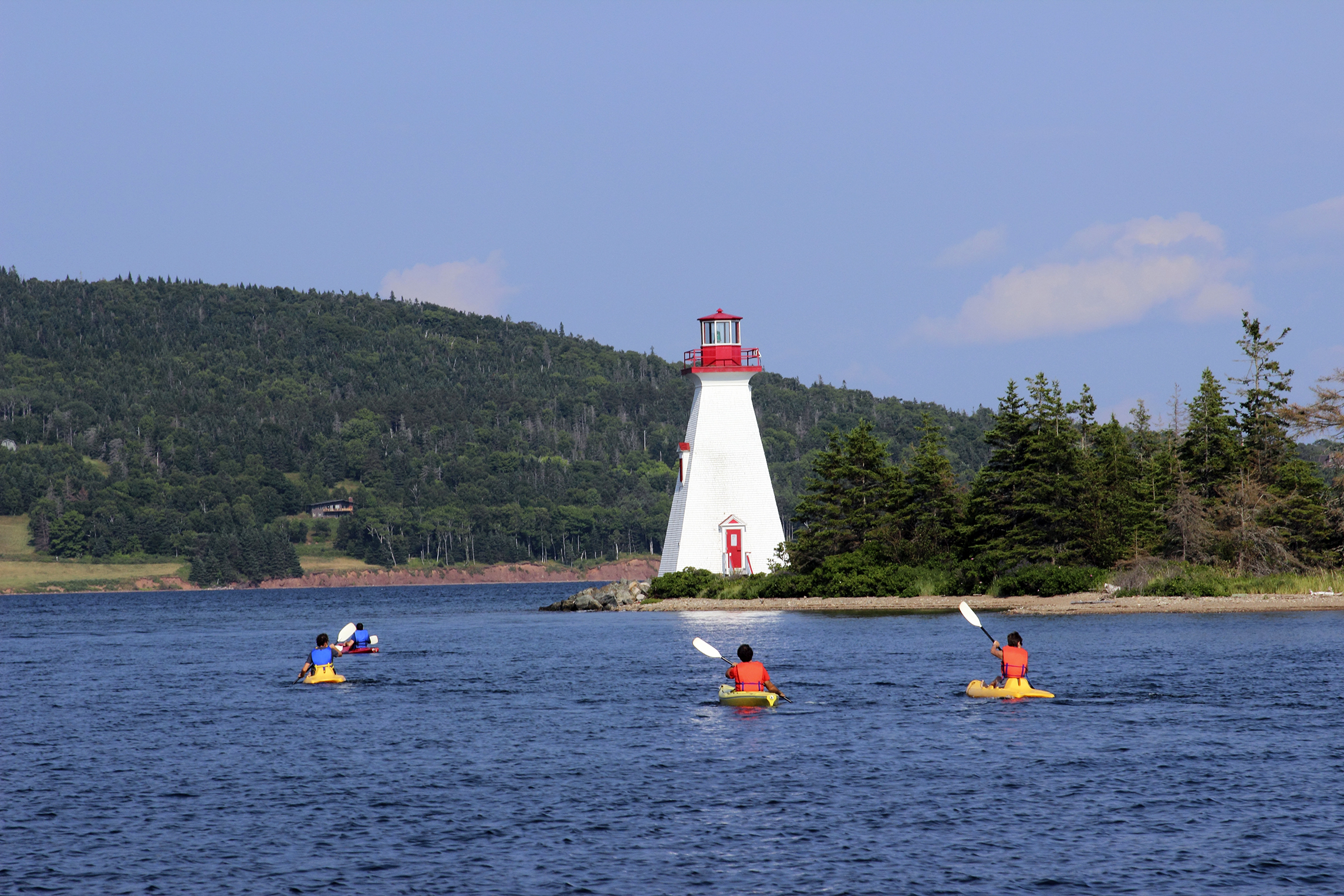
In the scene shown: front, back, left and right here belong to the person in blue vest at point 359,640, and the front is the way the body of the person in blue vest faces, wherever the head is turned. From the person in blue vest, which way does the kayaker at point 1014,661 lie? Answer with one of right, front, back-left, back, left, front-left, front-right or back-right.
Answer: back-right

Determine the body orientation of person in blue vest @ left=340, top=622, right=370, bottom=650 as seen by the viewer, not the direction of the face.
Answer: away from the camera

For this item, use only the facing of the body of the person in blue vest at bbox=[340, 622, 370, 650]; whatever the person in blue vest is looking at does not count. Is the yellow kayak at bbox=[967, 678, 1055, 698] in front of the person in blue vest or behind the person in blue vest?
behind

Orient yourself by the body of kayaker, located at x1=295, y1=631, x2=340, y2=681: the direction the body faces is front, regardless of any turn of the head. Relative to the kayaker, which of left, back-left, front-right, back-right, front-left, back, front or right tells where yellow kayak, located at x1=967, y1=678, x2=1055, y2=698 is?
back-right

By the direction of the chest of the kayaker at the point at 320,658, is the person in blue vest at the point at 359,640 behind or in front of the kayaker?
in front

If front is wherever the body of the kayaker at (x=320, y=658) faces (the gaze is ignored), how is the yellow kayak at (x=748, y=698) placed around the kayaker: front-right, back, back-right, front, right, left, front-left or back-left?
back-right

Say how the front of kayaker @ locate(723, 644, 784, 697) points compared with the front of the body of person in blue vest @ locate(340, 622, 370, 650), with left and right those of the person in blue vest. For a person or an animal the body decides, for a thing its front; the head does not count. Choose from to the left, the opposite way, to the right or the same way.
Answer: the same way

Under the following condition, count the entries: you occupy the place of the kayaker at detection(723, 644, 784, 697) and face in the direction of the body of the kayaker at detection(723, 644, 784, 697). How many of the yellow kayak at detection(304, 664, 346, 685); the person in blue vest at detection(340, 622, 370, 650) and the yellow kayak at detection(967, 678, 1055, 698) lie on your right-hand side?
1

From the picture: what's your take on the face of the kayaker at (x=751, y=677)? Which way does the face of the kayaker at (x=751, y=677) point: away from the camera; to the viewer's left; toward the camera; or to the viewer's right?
away from the camera

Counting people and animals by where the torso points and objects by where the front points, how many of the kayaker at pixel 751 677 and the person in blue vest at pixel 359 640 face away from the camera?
2

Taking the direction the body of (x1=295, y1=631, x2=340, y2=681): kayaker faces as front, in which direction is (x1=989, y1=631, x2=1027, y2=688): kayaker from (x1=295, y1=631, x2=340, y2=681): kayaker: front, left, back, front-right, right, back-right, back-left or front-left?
back-right

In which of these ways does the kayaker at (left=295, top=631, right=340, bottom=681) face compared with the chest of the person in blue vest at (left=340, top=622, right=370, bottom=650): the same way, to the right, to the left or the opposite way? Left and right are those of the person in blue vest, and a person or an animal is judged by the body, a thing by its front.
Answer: the same way

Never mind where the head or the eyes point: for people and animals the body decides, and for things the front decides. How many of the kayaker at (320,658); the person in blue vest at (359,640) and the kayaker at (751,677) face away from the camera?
3

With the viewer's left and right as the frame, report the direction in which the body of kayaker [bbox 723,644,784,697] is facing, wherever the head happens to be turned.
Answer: facing away from the viewer

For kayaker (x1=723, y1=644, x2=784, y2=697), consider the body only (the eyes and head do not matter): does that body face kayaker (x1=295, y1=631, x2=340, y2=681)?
no

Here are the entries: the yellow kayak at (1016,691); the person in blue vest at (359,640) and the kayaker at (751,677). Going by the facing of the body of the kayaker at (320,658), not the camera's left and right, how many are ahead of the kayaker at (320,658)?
1

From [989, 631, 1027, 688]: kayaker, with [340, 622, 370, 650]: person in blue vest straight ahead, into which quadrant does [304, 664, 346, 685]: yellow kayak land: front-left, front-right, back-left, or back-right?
front-left

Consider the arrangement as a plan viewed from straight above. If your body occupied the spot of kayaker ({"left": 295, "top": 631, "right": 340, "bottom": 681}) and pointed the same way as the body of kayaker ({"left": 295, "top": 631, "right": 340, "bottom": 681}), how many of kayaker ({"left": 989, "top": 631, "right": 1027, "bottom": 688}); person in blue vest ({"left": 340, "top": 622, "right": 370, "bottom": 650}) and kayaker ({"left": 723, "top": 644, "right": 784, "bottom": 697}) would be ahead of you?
1

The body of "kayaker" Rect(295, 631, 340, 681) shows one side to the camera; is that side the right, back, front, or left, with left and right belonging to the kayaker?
back
